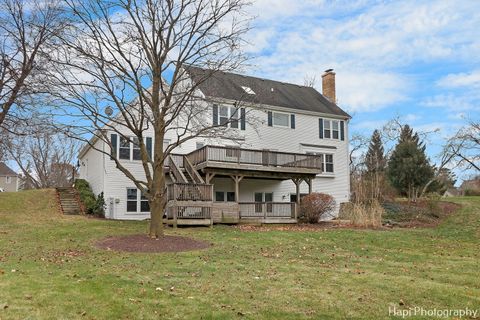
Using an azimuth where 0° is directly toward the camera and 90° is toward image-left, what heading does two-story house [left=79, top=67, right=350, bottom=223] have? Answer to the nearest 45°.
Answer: approximately 135°

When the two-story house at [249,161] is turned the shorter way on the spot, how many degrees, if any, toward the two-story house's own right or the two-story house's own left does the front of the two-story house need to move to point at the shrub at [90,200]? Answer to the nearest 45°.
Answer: approximately 45° to the two-story house's own left
